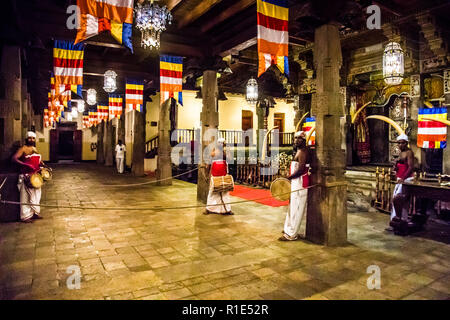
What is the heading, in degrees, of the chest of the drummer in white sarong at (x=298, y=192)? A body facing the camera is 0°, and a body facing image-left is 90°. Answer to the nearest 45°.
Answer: approximately 90°

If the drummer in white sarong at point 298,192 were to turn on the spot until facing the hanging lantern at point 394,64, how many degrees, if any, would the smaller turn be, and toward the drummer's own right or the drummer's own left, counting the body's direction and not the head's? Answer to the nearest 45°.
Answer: approximately 135° to the drummer's own right

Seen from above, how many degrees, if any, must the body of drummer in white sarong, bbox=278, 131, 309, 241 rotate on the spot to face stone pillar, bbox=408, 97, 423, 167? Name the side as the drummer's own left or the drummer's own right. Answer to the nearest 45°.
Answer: approximately 135° to the drummer's own right

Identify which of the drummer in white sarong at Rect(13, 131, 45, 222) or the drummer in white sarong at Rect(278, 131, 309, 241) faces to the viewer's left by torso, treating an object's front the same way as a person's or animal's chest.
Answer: the drummer in white sarong at Rect(278, 131, 309, 241)

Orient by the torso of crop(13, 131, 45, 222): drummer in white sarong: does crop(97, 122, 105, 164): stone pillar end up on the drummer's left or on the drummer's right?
on the drummer's left

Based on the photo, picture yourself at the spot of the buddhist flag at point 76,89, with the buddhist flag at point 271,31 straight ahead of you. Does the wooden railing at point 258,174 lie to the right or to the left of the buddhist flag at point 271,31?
left

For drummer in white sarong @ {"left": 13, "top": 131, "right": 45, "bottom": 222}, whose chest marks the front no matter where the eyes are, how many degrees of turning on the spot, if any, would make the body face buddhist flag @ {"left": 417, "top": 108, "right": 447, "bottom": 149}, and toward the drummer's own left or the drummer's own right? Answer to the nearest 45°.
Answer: approximately 45° to the drummer's own left
